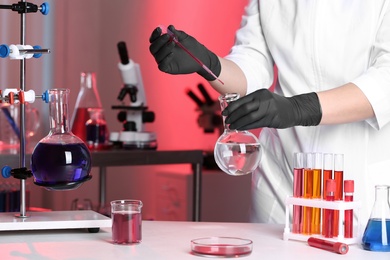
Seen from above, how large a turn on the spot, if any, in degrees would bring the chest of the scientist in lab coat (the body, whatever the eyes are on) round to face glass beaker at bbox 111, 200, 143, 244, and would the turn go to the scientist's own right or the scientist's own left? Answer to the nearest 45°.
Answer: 0° — they already face it

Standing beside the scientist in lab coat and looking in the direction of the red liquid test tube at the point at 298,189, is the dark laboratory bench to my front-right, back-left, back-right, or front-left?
back-right

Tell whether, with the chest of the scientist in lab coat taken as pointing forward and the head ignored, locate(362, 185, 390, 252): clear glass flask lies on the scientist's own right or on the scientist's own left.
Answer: on the scientist's own left

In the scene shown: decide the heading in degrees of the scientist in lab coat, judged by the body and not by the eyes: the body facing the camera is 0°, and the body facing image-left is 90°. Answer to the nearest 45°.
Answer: approximately 45°

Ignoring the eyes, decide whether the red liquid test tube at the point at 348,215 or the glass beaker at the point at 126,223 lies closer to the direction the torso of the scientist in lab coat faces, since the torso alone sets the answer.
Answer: the glass beaker
